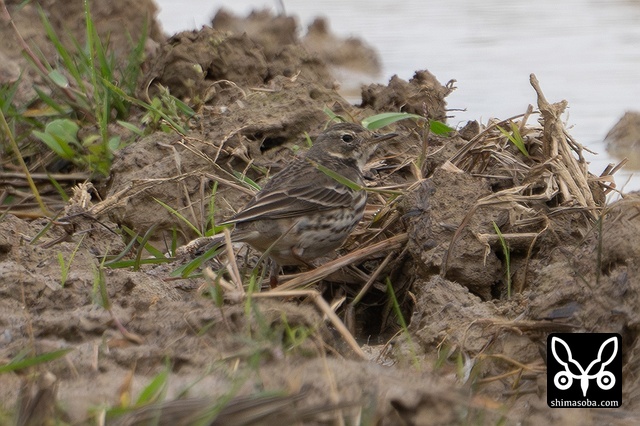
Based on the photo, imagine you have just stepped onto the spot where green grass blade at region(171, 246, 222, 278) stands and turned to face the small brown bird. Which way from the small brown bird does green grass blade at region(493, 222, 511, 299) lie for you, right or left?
right

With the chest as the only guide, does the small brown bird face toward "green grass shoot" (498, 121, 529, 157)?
yes

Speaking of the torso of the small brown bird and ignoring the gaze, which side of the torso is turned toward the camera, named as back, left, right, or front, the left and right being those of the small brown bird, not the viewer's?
right

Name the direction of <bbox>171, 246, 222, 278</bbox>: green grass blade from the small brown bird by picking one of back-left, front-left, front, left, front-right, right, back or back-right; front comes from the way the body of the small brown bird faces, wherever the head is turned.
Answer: back-right

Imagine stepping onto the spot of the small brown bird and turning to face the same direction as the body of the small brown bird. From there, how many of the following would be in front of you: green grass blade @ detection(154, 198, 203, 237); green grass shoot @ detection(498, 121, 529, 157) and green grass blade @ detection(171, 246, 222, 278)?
1

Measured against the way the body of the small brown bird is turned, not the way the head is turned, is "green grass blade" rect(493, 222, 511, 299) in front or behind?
in front

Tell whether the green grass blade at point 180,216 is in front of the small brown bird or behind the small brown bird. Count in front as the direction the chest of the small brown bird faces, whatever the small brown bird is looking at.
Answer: behind
